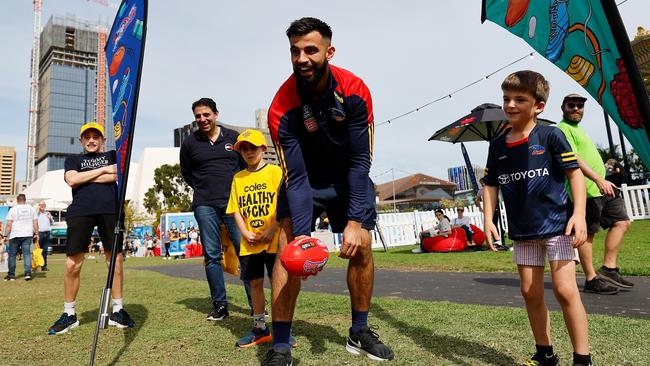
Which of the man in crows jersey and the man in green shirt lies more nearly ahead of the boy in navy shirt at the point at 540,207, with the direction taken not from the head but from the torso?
the man in crows jersey

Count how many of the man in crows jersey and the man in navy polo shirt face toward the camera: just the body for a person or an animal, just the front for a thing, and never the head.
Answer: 2

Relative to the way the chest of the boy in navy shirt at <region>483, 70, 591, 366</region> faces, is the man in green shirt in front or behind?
behind

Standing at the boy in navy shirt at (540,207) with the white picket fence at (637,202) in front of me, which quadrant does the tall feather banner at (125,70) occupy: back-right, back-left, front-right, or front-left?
back-left

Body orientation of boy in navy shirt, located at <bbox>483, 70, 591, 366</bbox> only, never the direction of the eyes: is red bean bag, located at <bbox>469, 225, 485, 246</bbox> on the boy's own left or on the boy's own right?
on the boy's own right

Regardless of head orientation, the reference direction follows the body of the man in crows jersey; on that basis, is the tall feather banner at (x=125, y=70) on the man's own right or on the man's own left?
on the man's own right

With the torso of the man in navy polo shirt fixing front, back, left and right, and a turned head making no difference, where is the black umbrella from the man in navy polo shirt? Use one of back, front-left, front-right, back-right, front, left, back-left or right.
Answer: back-left

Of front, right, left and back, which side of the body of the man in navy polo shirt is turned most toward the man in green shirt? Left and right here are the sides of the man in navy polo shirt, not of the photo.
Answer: left
